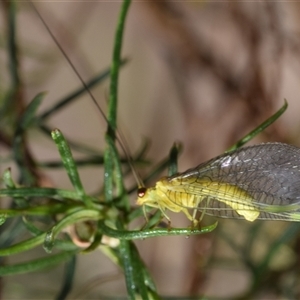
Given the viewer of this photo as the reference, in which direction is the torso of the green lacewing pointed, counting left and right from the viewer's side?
facing to the left of the viewer
